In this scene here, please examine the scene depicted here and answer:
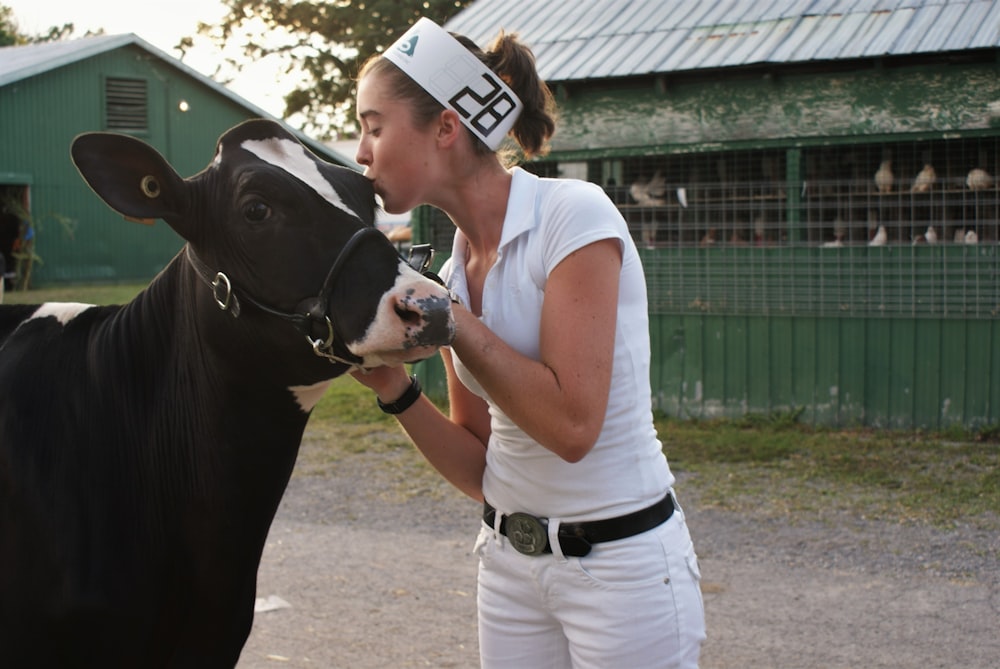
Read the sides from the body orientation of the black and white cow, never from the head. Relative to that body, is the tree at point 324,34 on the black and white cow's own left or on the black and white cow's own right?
on the black and white cow's own left

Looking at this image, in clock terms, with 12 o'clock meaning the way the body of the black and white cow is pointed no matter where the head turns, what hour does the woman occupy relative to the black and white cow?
The woman is roughly at 11 o'clock from the black and white cow.

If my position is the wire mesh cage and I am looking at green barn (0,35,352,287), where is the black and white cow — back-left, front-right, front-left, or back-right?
back-left

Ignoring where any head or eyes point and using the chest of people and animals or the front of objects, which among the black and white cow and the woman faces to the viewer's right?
the black and white cow

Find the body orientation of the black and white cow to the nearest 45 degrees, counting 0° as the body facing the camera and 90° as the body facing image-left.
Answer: approximately 270°

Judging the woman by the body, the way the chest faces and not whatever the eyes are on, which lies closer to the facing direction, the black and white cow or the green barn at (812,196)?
the black and white cow

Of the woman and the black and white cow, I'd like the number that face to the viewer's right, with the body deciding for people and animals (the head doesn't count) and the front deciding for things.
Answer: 1

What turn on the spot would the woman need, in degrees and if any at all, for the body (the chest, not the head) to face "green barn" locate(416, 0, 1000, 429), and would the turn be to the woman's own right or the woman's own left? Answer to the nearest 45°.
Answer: approximately 135° to the woman's own right

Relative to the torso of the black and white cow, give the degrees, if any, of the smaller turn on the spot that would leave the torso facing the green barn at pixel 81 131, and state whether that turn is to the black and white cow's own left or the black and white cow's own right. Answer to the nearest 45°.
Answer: approximately 90° to the black and white cow's own left

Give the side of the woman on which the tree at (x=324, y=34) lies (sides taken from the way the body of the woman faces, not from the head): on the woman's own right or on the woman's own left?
on the woman's own right

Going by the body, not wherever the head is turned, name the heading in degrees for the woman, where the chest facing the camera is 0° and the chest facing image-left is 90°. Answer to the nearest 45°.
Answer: approximately 45°

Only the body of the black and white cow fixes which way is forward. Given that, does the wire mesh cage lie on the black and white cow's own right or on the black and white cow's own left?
on the black and white cow's own left

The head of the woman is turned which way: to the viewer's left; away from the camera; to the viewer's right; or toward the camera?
to the viewer's left

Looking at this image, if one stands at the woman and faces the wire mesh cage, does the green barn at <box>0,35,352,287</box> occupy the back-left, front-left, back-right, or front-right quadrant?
front-left

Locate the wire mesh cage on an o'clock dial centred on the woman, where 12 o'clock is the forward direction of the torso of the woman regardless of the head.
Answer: The wire mesh cage is roughly at 5 o'clock from the woman.
